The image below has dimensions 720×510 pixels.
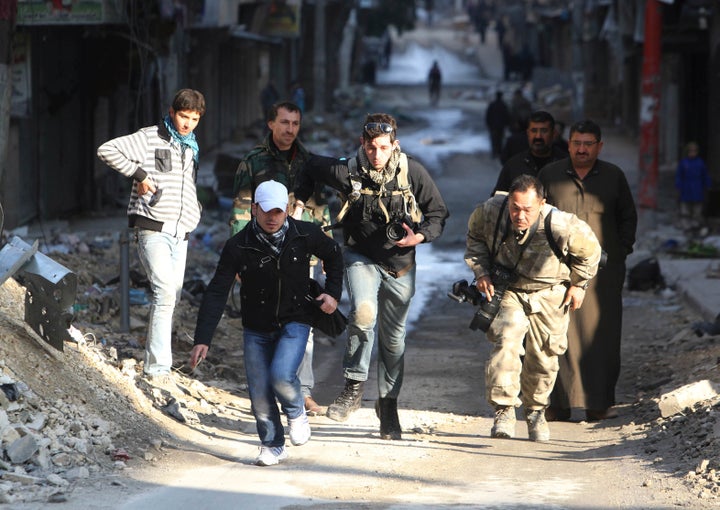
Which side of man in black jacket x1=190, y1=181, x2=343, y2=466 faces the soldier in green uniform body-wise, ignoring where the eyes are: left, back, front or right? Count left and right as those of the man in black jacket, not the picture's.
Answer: back

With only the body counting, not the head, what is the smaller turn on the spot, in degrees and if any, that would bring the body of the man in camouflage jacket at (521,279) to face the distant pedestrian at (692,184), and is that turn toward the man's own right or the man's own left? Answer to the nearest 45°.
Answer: approximately 180°

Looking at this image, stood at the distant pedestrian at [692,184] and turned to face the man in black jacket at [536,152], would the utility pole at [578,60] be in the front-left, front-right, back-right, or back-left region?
back-right

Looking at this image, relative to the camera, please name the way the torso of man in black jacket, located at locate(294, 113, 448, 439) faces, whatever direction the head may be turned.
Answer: toward the camera

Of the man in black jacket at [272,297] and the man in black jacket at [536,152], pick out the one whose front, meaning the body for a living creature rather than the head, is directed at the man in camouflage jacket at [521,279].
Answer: the man in black jacket at [536,152]

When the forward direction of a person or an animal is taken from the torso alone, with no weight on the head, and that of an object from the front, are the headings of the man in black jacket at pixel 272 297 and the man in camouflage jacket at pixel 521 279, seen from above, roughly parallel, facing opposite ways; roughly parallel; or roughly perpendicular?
roughly parallel

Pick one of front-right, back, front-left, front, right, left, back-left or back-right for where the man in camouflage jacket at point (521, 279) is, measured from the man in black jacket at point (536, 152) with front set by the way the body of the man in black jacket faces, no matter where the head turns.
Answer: front

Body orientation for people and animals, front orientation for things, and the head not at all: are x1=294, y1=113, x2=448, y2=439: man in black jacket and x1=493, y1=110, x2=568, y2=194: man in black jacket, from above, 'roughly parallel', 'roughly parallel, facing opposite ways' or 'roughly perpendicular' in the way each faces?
roughly parallel

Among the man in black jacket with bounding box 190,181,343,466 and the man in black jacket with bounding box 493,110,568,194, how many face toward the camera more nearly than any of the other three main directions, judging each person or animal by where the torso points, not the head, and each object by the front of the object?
2

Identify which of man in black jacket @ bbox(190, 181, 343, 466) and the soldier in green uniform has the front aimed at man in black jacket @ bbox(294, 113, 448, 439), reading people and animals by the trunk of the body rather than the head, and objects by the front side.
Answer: the soldier in green uniform

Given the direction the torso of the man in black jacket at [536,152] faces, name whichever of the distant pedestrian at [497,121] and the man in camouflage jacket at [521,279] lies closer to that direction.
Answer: the man in camouflage jacket

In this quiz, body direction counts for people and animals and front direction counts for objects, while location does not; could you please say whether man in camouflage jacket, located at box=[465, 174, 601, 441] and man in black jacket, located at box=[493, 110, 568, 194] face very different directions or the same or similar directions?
same or similar directions

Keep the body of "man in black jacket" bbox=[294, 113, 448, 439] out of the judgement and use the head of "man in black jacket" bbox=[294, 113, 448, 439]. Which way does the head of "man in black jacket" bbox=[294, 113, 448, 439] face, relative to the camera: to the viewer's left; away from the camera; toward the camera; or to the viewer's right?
toward the camera

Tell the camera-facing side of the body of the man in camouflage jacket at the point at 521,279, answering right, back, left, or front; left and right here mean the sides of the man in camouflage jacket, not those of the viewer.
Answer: front

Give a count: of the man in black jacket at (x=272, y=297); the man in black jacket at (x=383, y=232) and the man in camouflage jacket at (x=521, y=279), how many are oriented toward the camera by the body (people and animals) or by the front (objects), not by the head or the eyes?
3

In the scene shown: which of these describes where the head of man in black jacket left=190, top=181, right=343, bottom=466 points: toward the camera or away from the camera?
toward the camera

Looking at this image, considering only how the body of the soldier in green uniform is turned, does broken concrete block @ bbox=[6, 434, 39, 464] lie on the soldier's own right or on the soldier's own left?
on the soldier's own right

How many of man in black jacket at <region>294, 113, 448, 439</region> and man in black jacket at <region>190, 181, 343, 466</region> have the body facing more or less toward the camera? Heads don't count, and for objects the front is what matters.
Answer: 2

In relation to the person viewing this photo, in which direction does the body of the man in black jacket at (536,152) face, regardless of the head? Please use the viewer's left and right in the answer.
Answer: facing the viewer

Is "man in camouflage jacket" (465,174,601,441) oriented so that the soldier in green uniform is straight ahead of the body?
no

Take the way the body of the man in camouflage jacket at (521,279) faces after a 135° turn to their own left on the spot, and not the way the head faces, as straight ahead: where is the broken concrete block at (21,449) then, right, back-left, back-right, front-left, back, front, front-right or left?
back
